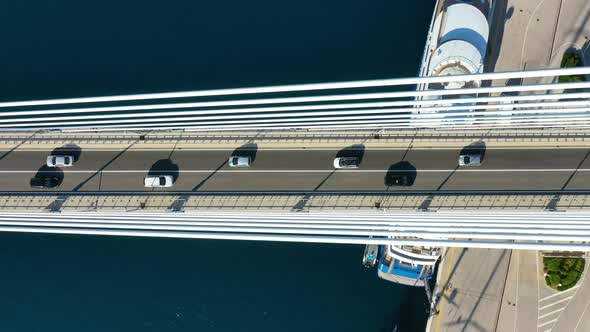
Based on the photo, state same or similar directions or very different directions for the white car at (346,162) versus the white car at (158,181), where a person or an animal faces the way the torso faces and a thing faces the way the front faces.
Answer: very different directions

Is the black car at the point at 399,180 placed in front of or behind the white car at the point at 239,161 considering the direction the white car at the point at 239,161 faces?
behind

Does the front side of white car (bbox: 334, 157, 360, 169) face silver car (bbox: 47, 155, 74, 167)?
yes

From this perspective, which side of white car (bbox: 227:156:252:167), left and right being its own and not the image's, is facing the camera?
left

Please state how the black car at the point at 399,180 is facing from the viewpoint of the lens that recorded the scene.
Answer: facing to the right of the viewer

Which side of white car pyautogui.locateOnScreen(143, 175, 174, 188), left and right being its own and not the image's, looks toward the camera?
right

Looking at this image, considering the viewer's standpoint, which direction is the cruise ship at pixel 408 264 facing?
facing away from the viewer

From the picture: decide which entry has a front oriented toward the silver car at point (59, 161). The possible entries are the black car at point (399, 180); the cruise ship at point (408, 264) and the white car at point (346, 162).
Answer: the white car

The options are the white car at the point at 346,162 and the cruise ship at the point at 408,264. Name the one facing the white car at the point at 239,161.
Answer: the white car at the point at 346,162

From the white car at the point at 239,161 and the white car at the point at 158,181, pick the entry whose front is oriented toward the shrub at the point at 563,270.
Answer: the white car at the point at 158,181

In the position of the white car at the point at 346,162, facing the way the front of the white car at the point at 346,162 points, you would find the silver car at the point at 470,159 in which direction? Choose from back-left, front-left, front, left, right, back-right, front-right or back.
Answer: back

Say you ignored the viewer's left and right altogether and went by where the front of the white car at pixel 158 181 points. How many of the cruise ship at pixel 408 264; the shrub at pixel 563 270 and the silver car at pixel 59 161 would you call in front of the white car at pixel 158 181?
2
